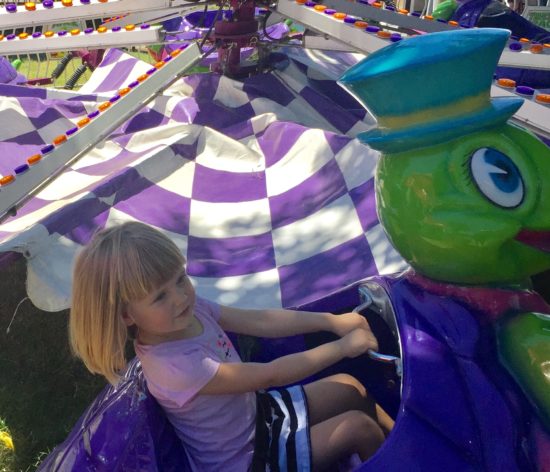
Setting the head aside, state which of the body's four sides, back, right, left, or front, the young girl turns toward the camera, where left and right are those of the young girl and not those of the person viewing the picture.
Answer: right

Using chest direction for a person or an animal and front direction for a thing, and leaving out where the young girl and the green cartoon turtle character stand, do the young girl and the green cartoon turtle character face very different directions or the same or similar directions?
same or similar directions

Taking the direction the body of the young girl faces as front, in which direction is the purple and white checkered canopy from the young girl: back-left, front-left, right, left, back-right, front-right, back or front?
left

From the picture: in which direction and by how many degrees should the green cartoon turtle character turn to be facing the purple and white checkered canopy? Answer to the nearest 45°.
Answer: approximately 135° to its left

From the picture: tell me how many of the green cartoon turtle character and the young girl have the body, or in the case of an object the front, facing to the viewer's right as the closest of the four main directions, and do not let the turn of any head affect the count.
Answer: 2

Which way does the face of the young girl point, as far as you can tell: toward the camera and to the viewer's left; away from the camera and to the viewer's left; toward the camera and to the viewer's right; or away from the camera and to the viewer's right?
toward the camera and to the viewer's right

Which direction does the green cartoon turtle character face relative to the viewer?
to the viewer's right
